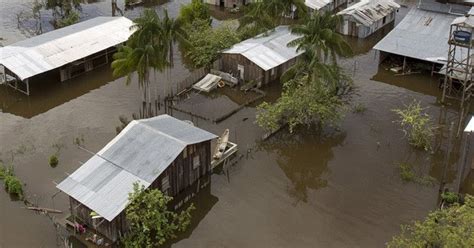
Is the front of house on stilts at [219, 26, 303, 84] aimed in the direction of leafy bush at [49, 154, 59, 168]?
yes

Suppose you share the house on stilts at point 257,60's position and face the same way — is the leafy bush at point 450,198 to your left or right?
on your left

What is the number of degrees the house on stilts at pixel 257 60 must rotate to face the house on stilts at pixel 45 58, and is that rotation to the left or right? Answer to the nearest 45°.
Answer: approximately 45° to its right

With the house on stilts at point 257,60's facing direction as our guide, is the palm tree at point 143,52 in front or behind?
in front

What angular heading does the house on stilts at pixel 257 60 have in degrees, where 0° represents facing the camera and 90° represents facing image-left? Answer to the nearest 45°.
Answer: approximately 45°

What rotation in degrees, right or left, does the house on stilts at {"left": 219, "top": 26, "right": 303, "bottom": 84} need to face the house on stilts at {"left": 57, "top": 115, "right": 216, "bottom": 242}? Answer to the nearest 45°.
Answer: approximately 45° to its left

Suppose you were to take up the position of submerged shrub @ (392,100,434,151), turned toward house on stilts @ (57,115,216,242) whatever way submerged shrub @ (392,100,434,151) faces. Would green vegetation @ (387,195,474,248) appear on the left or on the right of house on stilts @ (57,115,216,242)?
left

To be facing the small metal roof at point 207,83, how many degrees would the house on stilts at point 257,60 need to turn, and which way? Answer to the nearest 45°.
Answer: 0° — it already faces it

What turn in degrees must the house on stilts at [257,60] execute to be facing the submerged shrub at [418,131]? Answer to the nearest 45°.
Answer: approximately 90° to its left

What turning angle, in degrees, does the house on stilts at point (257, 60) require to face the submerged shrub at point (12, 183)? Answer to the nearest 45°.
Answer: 0° — it already faces it
